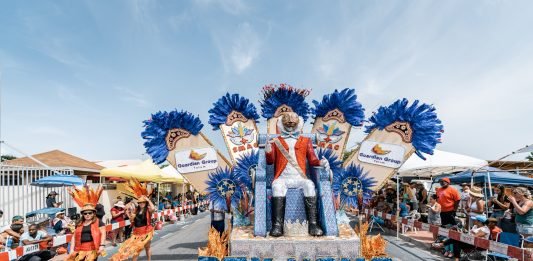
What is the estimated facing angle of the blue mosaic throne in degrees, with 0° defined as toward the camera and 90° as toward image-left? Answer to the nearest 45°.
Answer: approximately 0°

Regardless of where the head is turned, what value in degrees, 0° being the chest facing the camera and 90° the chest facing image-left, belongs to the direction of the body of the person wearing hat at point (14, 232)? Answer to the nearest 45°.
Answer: approximately 270°

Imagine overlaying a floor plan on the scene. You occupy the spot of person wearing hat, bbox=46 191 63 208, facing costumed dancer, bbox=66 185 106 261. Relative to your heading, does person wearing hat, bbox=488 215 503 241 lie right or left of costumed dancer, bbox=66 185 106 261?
left

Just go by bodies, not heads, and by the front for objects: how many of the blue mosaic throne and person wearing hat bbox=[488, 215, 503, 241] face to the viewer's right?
0

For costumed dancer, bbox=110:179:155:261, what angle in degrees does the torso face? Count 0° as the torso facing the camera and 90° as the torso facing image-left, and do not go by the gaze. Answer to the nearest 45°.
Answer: approximately 45°

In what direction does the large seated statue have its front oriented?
toward the camera

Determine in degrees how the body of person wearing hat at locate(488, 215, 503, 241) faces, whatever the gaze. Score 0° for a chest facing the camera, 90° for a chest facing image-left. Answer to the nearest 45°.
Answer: approximately 90°

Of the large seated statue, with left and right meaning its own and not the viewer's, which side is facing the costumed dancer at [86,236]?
right

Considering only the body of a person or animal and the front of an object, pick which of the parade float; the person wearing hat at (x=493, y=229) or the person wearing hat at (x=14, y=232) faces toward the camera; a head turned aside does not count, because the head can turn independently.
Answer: the parade float

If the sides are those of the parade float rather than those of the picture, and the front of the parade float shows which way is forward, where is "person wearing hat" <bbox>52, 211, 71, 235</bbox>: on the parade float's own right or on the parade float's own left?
on the parade float's own right

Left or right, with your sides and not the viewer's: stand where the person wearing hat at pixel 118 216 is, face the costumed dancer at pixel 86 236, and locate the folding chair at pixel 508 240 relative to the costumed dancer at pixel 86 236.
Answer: left

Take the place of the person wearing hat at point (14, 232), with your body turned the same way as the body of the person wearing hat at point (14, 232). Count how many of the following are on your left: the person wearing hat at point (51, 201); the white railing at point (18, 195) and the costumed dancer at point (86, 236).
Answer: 2

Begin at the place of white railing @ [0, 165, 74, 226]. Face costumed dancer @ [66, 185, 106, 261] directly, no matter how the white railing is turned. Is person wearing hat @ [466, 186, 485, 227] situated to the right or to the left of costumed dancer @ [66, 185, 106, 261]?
left
